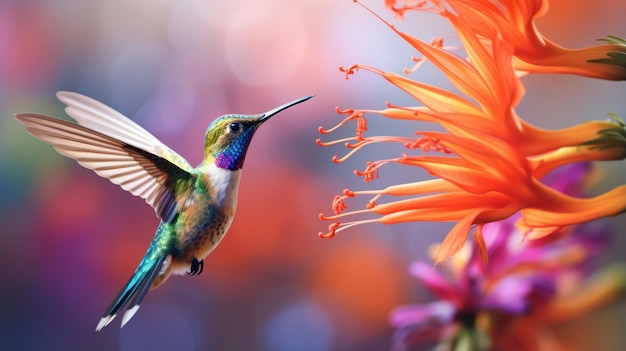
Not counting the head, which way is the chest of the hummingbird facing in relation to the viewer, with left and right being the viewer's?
facing to the right of the viewer
